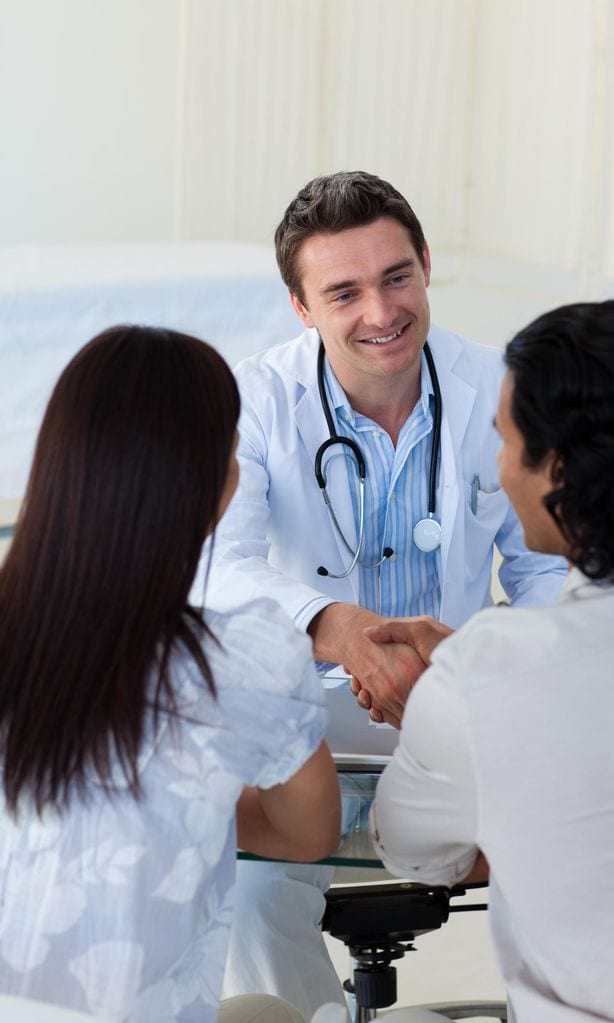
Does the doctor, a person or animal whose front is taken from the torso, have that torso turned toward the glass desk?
yes

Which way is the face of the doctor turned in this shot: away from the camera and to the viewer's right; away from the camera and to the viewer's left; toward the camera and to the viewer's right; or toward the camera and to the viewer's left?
toward the camera and to the viewer's right

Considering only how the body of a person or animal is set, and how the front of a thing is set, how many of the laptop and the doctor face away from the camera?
1

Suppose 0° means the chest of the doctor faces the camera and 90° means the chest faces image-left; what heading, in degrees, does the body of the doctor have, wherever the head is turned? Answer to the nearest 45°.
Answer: approximately 0°

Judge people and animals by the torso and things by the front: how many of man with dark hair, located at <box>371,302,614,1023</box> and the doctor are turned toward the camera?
1

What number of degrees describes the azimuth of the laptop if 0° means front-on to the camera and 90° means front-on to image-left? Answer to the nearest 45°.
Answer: approximately 180°

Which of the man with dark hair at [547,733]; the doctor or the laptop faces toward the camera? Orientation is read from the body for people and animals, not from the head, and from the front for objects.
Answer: the doctor

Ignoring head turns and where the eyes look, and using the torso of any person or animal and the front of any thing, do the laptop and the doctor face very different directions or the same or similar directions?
very different directions

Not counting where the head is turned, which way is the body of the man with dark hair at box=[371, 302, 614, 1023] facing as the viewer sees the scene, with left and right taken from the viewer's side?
facing away from the viewer and to the left of the viewer

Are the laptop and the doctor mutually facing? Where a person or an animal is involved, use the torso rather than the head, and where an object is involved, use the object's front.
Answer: yes

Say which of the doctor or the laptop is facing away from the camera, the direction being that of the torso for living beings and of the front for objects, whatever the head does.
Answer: the laptop

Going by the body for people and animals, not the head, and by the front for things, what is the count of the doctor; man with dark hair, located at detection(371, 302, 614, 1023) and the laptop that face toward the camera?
1

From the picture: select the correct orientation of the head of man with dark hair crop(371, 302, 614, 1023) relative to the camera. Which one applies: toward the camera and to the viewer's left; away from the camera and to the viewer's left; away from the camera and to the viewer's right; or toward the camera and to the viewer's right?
away from the camera and to the viewer's left
